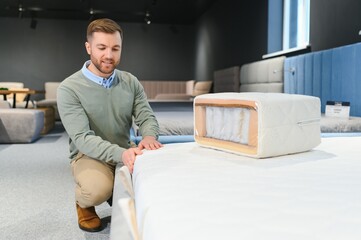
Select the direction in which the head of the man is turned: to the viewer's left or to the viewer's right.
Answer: to the viewer's right

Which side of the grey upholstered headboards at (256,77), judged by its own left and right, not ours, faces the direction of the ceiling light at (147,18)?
right

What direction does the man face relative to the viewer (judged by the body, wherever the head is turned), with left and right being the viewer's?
facing the viewer and to the right of the viewer

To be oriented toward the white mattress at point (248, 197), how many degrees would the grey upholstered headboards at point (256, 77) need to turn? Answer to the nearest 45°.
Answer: approximately 45° to its left

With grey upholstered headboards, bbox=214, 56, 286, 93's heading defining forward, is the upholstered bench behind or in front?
in front

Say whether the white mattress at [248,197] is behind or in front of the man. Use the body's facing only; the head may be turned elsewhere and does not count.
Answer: in front

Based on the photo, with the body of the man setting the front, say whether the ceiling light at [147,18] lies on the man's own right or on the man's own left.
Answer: on the man's own left

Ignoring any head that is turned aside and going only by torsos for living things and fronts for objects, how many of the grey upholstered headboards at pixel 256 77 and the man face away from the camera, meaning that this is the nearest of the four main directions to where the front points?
0

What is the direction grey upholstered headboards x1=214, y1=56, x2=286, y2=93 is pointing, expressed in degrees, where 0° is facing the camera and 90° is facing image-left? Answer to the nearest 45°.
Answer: approximately 45°
